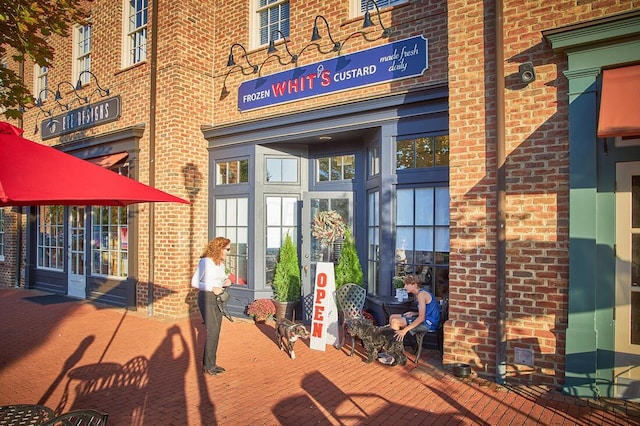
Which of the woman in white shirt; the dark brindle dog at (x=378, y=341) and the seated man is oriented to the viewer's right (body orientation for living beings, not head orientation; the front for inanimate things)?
the woman in white shirt

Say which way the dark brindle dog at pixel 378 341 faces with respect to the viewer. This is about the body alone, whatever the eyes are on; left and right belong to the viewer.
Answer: facing to the left of the viewer

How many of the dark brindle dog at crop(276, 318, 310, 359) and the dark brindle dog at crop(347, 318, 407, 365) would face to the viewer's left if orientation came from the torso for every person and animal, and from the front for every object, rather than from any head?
1

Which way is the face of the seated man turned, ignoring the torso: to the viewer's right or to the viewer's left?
to the viewer's left

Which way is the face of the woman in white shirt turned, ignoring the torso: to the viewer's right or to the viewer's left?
to the viewer's right

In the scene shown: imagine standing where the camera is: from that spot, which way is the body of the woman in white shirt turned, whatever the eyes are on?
to the viewer's right

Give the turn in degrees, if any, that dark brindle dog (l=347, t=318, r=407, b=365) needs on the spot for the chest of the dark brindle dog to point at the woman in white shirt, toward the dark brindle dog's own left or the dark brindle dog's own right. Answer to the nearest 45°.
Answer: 0° — it already faces them

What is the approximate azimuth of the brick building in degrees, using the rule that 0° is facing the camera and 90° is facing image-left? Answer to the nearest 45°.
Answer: approximately 45°
